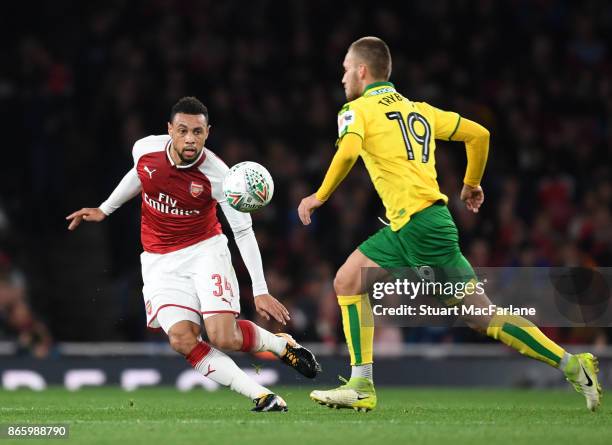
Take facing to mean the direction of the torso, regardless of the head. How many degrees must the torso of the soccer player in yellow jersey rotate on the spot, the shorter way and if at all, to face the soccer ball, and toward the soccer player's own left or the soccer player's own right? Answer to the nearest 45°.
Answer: approximately 45° to the soccer player's own left

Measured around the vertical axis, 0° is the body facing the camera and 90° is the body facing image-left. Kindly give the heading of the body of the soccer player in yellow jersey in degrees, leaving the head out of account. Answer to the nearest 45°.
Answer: approximately 135°

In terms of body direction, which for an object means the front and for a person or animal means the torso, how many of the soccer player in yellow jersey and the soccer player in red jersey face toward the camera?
1

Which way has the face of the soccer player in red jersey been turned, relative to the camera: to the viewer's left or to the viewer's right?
to the viewer's right

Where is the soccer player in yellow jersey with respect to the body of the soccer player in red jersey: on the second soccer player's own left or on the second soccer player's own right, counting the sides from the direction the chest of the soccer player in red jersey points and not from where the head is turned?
on the second soccer player's own left

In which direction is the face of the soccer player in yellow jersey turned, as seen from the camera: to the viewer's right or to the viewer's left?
to the viewer's left

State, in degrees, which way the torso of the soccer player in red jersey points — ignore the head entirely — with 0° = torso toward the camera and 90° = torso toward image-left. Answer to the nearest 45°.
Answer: approximately 0°

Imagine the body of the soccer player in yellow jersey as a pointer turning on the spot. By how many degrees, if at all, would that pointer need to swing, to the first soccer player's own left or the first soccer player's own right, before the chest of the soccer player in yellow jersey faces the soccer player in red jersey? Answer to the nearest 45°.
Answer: approximately 45° to the first soccer player's own left
